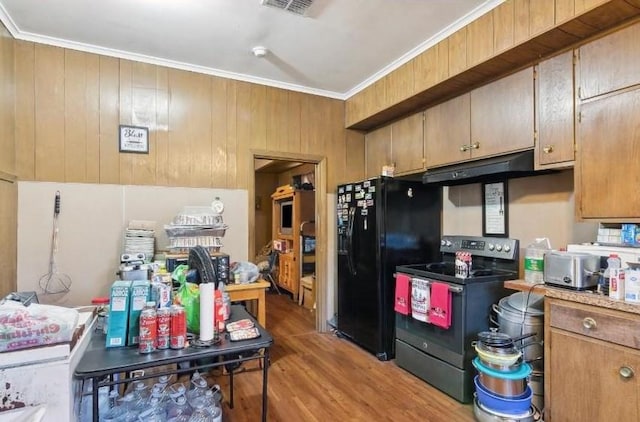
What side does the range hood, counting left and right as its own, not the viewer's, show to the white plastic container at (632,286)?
left

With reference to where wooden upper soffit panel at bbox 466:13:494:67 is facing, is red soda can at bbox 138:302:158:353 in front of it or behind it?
in front

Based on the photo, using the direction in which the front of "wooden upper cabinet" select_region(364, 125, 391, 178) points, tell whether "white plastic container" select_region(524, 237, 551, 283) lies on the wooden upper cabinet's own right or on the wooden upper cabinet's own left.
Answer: on the wooden upper cabinet's own left

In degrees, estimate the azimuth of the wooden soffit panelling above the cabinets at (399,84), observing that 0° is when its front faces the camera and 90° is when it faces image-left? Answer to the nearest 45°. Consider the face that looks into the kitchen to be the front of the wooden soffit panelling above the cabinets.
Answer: approximately 45°

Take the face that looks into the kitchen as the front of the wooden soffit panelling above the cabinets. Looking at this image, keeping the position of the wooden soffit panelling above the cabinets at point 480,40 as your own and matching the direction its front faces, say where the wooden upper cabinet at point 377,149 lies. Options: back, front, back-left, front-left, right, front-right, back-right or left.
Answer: right

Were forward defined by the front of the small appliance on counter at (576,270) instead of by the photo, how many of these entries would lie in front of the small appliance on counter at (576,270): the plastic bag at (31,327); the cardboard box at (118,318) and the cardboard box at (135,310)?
3

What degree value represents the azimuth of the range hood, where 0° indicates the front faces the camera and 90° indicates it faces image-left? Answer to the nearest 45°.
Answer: approximately 45°

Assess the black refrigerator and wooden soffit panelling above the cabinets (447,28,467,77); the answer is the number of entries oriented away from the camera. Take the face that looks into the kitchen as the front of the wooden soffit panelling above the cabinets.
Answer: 0

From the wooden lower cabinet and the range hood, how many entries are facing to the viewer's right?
0
